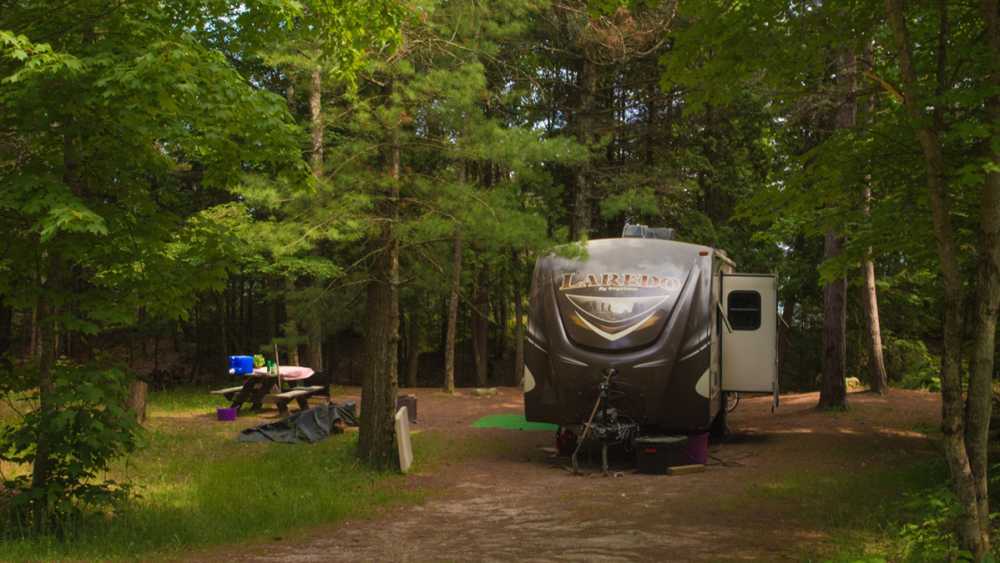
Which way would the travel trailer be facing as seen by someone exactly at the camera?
facing the viewer

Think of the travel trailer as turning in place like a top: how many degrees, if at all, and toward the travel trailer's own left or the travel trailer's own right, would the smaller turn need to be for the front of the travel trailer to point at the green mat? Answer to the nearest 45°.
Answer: approximately 135° to the travel trailer's own right

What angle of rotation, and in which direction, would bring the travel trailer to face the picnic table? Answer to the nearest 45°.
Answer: approximately 135° to its right

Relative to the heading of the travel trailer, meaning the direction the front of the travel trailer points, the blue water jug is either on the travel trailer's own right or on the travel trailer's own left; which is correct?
on the travel trailer's own right

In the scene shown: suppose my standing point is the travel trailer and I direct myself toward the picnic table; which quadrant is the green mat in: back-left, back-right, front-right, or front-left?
front-right

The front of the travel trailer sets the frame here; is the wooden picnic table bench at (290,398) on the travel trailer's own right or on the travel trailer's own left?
on the travel trailer's own right
